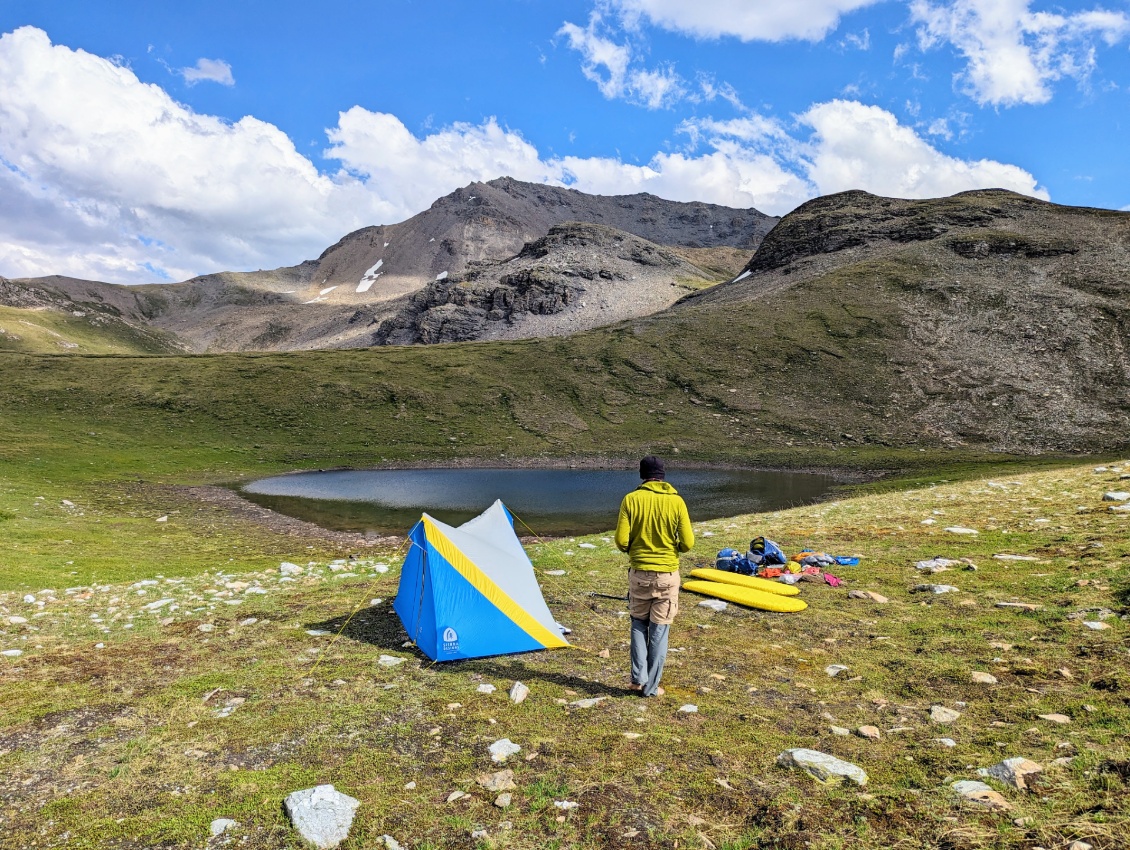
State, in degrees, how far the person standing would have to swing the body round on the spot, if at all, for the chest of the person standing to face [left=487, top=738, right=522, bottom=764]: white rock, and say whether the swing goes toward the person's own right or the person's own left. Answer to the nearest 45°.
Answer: approximately 135° to the person's own left

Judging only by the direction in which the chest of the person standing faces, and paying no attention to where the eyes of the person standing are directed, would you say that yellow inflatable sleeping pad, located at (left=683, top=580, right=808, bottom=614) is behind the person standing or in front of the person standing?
in front

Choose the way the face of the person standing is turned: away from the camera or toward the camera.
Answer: away from the camera

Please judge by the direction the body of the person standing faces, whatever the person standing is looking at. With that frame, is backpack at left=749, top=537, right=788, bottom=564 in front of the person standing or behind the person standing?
in front

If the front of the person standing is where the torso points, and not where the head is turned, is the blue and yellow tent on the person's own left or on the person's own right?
on the person's own left

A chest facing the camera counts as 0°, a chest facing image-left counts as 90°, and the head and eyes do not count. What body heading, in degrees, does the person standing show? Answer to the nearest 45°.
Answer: approximately 180°

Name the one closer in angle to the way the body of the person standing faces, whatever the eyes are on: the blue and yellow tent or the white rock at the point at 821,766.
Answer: the blue and yellow tent

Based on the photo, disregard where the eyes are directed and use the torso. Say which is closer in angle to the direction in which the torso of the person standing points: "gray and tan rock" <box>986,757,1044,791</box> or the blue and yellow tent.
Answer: the blue and yellow tent

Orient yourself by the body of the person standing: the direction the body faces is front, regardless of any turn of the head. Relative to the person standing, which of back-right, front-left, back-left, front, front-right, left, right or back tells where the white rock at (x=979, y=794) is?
back-right

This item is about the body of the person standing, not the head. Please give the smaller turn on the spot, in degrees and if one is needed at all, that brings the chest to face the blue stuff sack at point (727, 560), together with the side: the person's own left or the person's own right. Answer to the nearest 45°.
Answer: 0° — they already face it

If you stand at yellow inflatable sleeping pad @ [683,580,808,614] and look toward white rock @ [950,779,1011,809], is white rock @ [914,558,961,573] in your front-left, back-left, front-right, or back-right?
back-left
